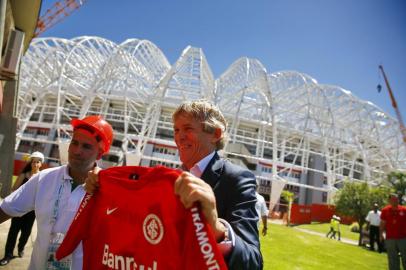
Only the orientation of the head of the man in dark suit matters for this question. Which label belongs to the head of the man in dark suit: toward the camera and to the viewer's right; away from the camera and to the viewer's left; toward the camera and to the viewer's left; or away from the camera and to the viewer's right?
toward the camera and to the viewer's left

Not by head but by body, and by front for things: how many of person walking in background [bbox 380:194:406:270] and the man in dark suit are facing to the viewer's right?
0

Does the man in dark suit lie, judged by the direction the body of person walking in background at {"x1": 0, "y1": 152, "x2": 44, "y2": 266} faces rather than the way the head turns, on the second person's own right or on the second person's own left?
on the second person's own left

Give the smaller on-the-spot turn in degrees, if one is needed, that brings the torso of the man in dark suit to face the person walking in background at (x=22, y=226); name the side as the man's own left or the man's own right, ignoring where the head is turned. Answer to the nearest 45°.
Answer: approximately 90° to the man's own right

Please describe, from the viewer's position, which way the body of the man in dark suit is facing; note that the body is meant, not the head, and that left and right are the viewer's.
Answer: facing the viewer and to the left of the viewer

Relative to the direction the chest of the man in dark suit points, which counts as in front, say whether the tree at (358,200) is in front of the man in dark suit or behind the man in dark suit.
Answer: behind

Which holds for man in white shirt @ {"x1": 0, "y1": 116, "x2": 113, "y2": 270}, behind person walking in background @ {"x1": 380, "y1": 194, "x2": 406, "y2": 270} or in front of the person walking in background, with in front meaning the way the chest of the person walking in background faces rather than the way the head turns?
in front

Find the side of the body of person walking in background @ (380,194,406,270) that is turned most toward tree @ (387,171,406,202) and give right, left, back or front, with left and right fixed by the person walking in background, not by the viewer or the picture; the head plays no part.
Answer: back
